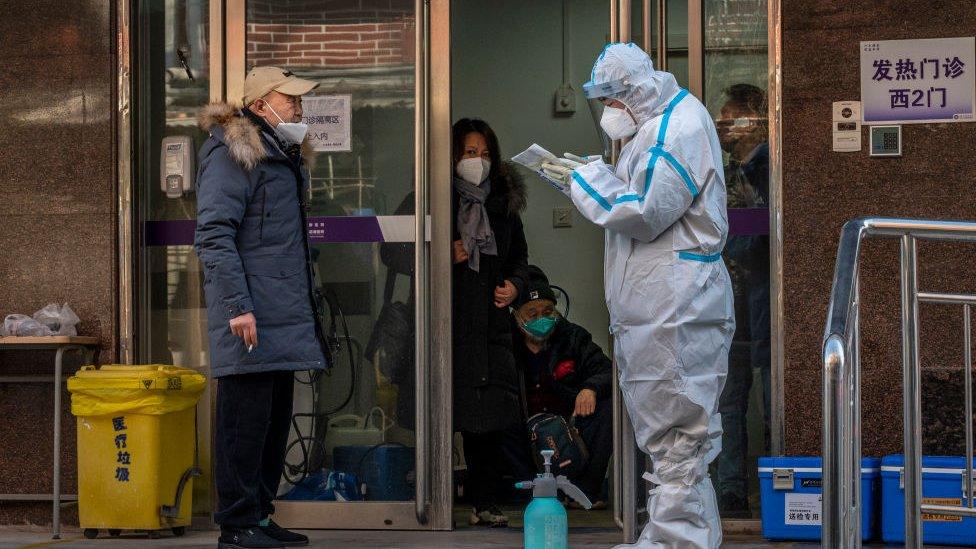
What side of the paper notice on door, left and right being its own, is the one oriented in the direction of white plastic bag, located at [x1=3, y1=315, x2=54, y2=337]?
right

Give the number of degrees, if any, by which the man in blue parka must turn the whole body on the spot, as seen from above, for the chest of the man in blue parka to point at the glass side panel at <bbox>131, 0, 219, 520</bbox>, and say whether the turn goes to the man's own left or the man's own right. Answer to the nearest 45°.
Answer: approximately 90° to the man's own left

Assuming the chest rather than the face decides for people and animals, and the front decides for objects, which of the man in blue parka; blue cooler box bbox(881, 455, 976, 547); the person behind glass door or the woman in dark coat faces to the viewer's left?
the person behind glass door

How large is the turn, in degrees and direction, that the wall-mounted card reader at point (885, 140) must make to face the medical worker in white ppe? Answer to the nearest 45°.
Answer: approximately 45° to its right

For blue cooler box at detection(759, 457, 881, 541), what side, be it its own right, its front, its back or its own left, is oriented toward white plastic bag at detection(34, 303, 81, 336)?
right

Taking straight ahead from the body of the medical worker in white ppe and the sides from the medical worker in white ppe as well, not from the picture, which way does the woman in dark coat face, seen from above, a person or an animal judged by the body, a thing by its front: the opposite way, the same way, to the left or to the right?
to the left

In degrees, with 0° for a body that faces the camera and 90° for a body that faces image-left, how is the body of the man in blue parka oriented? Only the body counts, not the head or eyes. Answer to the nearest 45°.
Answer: approximately 270°
